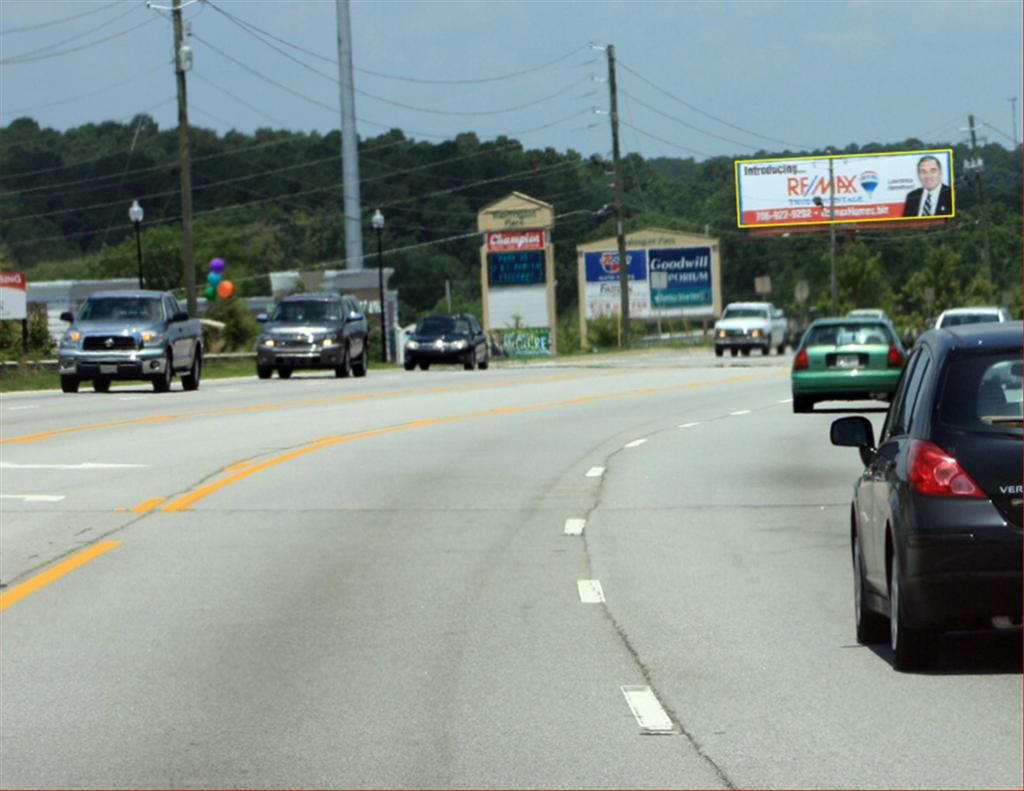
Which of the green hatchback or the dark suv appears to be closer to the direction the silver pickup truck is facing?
the green hatchback

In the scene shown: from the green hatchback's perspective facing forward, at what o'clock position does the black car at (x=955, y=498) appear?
The black car is roughly at 6 o'clock from the green hatchback.

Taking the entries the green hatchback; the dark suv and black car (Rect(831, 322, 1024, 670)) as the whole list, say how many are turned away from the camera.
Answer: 2

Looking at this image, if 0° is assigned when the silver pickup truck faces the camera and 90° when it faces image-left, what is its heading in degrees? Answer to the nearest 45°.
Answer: approximately 0°

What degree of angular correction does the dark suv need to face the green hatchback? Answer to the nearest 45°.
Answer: approximately 45° to its left

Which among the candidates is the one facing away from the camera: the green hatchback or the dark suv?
the green hatchback

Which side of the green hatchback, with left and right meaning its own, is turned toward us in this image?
back

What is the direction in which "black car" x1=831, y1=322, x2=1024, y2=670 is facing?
away from the camera

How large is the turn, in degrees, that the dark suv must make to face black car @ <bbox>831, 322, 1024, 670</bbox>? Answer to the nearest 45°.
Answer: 0° — it already faces it
